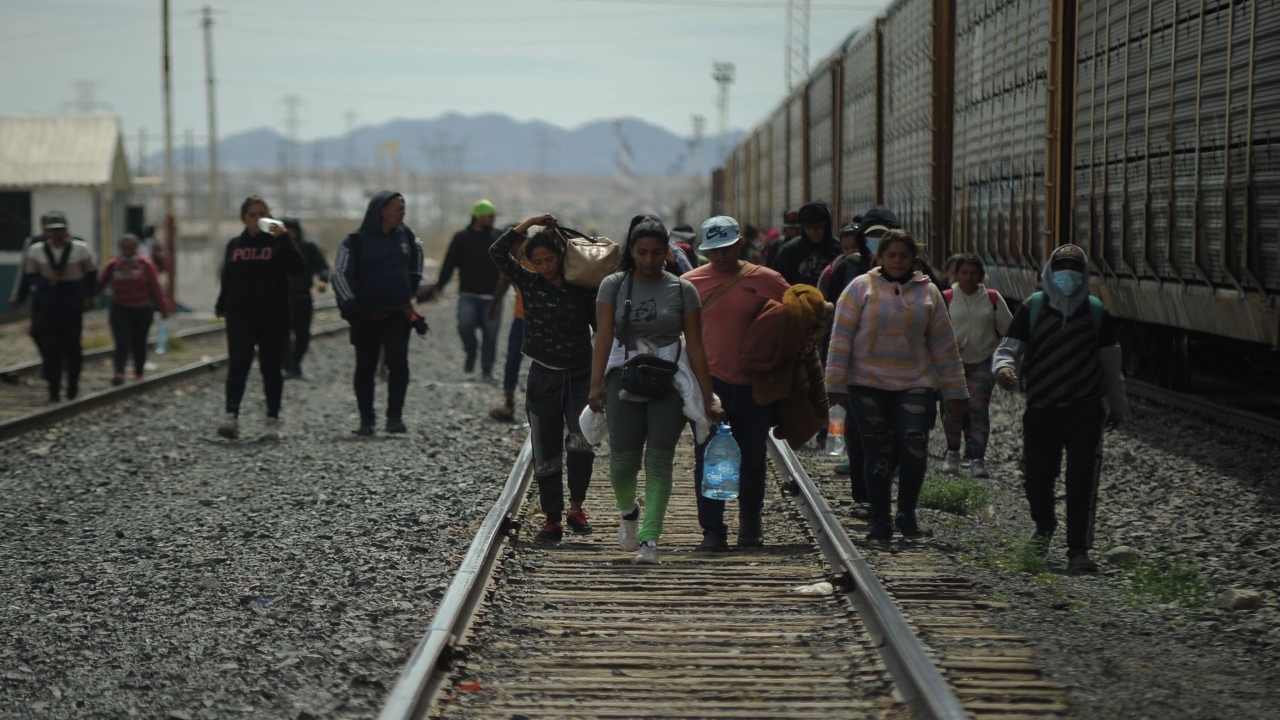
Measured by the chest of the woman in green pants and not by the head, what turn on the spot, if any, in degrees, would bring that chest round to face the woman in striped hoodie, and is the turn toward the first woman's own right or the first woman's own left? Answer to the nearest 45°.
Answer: approximately 135° to the first woman's own left

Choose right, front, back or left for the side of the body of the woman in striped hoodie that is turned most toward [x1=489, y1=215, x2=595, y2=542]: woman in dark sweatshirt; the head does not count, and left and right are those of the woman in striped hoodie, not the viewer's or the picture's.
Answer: right

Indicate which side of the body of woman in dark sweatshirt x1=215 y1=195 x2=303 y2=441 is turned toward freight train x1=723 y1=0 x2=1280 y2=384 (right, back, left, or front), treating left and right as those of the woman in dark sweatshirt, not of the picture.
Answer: left

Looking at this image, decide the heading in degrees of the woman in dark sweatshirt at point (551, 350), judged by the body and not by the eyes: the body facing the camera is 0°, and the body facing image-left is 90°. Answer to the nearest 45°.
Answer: approximately 0°

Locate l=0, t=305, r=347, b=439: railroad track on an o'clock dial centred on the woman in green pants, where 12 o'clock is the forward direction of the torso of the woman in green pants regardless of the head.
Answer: The railroad track is roughly at 5 o'clock from the woman in green pants.

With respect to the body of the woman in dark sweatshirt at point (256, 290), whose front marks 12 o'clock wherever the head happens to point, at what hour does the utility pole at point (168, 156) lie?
The utility pole is roughly at 6 o'clock from the woman in dark sweatshirt.

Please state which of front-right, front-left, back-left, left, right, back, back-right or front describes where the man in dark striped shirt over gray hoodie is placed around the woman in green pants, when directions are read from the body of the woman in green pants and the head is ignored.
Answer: left

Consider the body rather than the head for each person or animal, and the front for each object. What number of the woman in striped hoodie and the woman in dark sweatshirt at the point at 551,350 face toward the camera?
2

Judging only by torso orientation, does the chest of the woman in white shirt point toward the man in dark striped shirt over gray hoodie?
yes

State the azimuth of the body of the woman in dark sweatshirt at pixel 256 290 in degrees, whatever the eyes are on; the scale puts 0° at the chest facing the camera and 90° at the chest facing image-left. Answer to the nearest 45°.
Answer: approximately 0°
